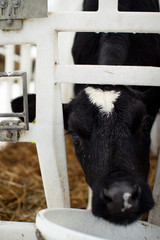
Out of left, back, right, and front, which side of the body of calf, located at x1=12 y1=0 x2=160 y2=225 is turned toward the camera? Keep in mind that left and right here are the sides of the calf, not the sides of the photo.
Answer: front
